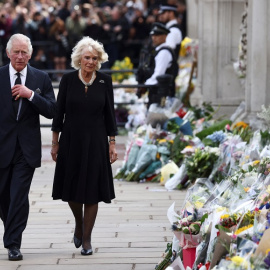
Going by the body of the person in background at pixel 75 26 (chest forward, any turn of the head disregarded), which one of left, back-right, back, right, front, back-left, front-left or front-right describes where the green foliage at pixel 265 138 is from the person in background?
front

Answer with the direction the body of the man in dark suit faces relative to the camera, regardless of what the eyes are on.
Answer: toward the camera

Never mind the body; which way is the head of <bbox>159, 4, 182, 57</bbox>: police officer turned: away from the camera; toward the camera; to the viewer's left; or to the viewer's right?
to the viewer's left

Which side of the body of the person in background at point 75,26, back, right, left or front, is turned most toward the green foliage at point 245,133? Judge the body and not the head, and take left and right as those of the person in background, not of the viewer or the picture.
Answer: front

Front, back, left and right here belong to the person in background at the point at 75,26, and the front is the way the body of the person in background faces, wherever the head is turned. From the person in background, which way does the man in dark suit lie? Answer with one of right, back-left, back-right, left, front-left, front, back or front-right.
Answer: front

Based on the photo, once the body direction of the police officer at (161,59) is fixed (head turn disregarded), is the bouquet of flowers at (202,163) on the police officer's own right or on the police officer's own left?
on the police officer's own left

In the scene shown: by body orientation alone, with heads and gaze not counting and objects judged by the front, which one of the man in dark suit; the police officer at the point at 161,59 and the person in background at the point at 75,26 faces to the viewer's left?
the police officer

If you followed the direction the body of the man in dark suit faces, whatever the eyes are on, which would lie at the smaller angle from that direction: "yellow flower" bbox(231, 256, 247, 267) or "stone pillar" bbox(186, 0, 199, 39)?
the yellow flower

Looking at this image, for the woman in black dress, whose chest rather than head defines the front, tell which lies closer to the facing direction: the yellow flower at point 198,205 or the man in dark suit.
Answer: the yellow flower

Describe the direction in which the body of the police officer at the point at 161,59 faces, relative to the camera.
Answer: to the viewer's left

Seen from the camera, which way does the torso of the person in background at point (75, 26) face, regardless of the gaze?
toward the camera
